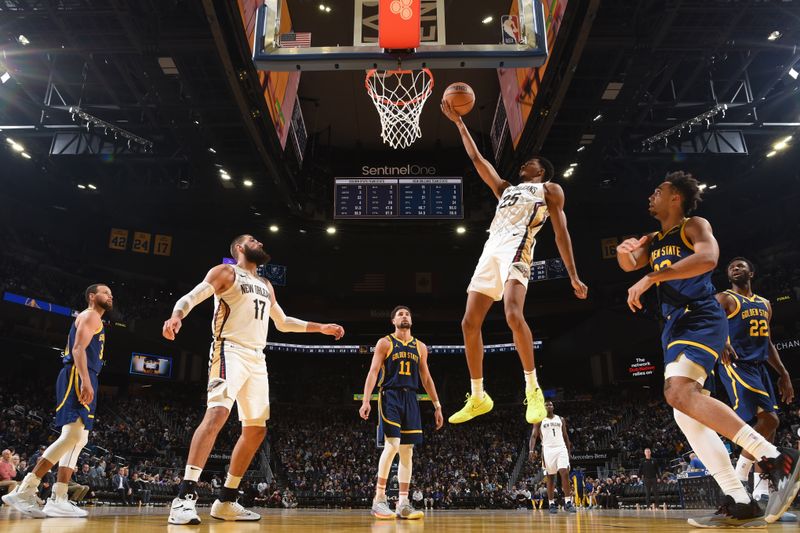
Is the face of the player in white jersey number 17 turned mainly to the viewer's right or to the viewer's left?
to the viewer's right

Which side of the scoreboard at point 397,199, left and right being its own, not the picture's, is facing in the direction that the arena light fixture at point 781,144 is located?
left

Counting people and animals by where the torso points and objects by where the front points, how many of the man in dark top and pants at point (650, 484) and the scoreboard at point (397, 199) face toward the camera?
2

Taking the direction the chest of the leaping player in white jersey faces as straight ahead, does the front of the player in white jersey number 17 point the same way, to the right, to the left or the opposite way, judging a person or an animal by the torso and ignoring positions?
to the left

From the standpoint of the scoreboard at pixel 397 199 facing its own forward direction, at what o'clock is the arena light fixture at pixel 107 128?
The arena light fixture is roughly at 3 o'clock from the scoreboard.

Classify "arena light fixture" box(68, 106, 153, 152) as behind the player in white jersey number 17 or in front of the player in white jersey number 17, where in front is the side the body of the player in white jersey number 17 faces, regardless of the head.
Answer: behind

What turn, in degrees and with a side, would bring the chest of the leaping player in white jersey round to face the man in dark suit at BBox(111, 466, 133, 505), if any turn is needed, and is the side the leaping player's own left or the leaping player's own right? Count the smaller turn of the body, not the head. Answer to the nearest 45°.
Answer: approximately 90° to the leaping player's own right

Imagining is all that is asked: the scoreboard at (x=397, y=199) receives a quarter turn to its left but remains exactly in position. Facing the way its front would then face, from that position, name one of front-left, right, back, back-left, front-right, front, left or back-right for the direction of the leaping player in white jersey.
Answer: right

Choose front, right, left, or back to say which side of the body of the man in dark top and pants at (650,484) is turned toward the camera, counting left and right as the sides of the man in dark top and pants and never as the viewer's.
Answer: front

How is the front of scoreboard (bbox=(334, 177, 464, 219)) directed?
toward the camera
